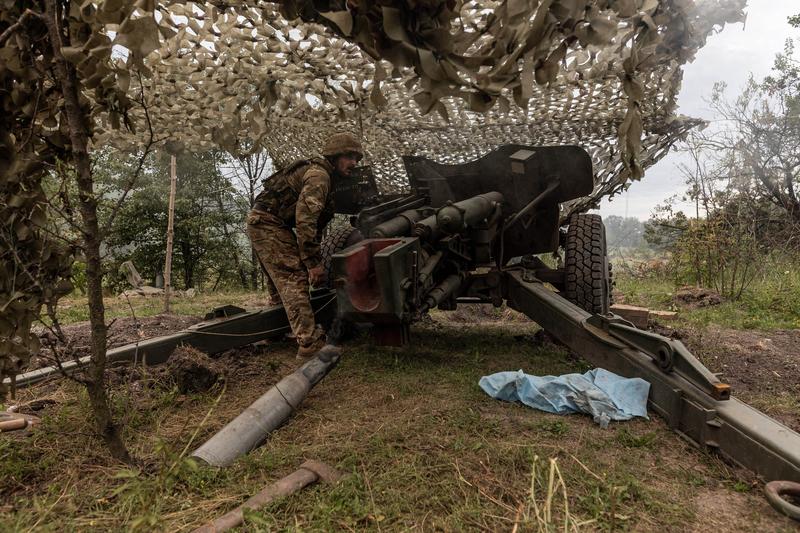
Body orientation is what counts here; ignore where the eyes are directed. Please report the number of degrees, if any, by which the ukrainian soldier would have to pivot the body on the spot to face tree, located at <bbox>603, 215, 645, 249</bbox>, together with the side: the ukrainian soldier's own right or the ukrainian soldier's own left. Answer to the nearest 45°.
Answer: approximately 45° to the ukrainian soldier's own left

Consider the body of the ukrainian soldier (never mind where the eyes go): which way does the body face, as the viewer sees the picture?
to the viewer's right

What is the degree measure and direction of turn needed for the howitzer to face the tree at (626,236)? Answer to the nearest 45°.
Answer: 0° — it already faces it

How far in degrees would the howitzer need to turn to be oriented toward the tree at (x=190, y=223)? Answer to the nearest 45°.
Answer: approximately 90° to its left

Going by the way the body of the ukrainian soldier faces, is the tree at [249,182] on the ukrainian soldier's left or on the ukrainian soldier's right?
on the ukrainian soldier's left

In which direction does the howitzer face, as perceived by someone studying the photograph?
facing away from the viewer and to the right of the viewer

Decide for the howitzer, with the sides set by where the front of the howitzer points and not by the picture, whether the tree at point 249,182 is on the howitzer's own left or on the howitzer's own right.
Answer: on the howitzer's own left
